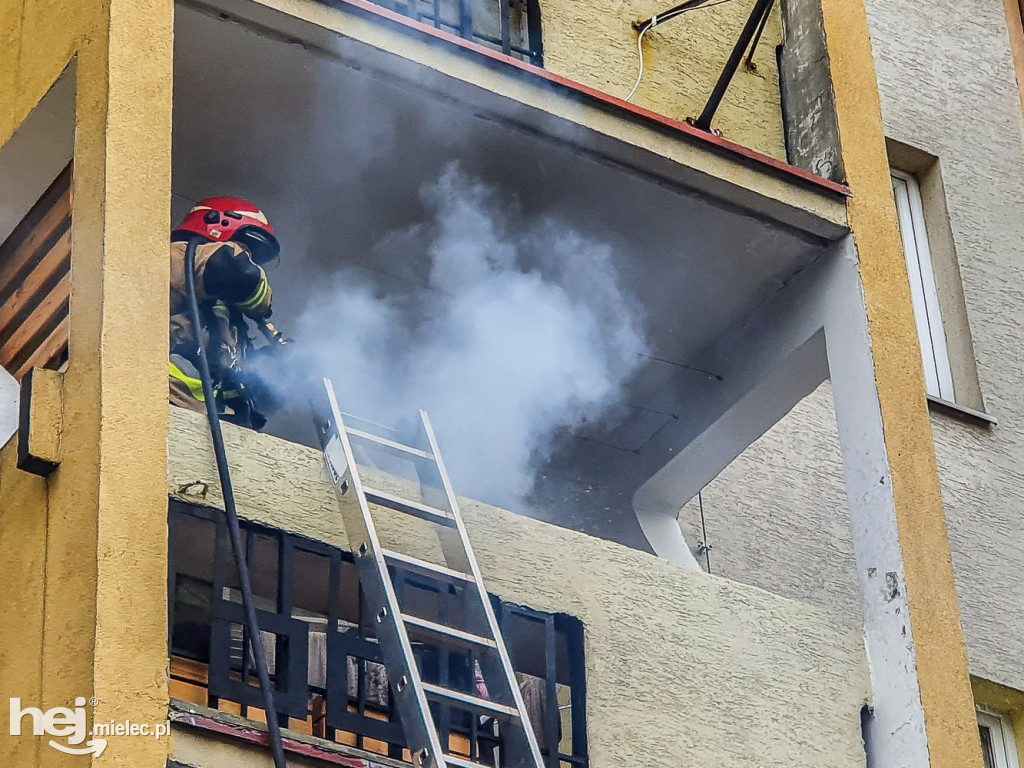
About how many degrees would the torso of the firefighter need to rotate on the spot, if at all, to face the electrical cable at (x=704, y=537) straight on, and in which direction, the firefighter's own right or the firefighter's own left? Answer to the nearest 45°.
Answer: approximately 45° to the firefighter's own left

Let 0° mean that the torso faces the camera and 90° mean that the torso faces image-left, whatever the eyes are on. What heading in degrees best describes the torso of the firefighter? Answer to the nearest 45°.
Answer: approximately 270°
